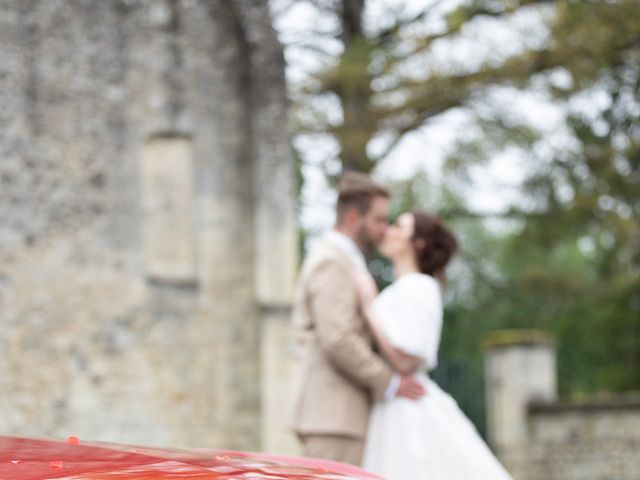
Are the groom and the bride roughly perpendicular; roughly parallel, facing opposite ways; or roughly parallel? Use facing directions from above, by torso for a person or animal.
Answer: roughly parallel, facing opposite ways

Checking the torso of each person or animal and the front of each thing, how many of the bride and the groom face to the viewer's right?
1

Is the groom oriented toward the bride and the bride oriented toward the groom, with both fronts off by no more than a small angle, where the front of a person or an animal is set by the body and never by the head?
yes

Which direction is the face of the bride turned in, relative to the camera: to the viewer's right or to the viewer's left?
to the viewer's left

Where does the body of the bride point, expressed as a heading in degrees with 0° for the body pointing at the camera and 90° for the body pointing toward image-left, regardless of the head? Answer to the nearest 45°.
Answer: approximately 90°

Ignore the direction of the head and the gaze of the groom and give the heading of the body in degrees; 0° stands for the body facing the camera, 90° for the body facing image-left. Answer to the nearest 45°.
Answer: approximately 270°

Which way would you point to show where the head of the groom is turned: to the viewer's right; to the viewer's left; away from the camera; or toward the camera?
to the viewer's right

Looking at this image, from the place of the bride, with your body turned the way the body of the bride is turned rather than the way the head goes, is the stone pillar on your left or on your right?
on your right
